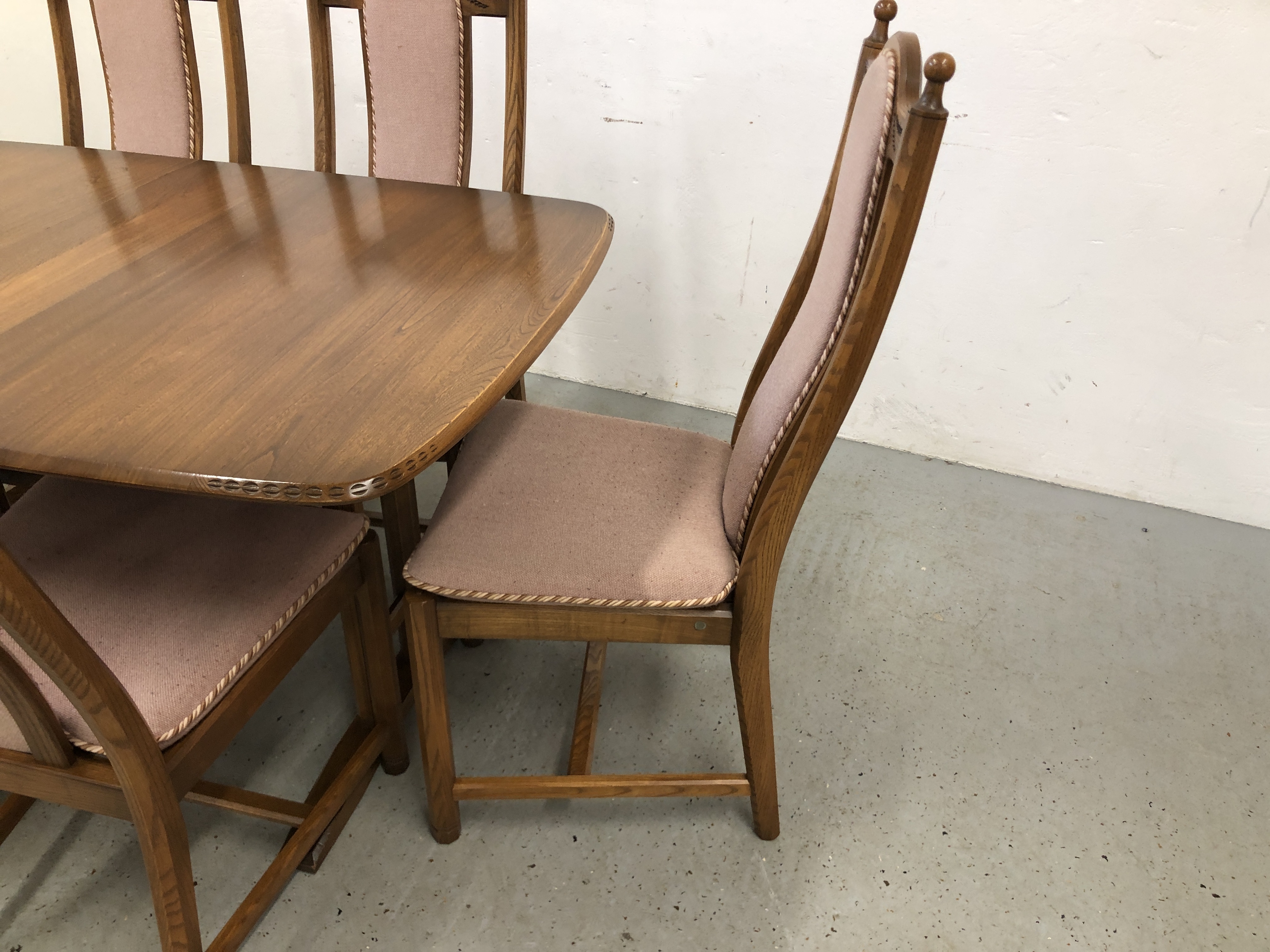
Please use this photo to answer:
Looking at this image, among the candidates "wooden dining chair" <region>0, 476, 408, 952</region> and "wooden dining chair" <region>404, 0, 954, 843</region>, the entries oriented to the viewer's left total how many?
1

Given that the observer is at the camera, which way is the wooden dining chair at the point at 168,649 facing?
facing away from the viewer and to the right of the viewer

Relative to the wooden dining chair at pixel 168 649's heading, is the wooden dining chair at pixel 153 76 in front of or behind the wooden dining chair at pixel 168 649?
in front

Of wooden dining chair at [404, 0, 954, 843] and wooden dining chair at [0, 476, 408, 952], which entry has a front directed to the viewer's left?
wooden dining chair at [404, 0, 954, 843]

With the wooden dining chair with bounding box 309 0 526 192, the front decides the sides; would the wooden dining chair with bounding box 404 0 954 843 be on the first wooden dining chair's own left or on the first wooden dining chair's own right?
on the first wooden dining chair's own left

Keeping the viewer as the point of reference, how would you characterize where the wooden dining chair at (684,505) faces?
facing to the left of the viewer

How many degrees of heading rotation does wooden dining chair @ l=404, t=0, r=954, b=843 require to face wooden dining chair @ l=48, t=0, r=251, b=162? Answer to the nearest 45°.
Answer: approximately 45° to its right
